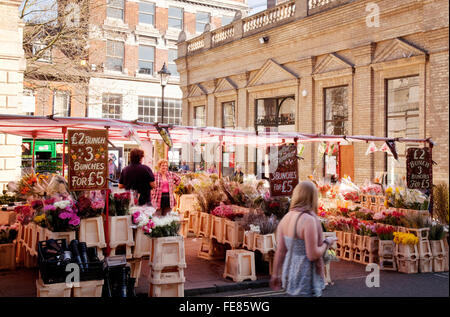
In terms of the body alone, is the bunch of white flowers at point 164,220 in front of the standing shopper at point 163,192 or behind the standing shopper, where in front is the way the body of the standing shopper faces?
in front

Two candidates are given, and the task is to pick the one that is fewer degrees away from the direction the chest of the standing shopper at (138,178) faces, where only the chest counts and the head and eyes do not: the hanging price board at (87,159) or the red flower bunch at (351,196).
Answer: the red flower bunch

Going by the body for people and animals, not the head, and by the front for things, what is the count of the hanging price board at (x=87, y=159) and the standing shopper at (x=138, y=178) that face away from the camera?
1

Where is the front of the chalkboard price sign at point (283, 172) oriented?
toward the camera

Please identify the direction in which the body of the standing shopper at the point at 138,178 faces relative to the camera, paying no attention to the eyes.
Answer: away from the camera

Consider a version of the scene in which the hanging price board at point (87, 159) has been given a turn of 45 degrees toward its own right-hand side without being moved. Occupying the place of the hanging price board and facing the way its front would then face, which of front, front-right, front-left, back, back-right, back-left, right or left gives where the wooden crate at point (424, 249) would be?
back-left

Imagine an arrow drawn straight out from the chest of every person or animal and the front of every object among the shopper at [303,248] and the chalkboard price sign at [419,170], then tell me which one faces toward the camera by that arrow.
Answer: the chalkboard price sign

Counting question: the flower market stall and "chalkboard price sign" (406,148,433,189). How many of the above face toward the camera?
2

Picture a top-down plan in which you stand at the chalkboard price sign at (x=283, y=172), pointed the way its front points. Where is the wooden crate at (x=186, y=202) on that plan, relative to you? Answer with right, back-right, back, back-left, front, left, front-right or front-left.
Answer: back-right

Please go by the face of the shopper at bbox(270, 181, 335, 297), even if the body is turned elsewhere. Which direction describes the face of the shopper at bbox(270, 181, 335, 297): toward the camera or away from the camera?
away from the camera

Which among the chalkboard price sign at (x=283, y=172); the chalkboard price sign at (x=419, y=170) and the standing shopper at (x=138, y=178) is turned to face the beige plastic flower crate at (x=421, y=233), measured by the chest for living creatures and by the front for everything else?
the chalkboard price sign at (x=419, y=170)

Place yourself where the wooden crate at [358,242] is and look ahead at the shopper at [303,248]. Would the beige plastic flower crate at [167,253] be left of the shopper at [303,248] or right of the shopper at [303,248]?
right

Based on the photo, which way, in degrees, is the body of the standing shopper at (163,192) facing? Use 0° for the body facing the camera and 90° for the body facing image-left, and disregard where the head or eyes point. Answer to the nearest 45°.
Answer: approximately 0°

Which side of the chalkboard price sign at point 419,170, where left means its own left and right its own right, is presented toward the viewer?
front

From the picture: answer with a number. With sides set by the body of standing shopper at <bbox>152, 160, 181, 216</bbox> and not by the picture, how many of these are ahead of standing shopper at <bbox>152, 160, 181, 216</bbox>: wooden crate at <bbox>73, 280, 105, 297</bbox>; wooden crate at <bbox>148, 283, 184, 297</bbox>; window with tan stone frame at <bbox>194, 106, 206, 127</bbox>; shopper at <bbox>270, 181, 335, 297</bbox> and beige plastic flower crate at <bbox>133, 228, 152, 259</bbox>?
4

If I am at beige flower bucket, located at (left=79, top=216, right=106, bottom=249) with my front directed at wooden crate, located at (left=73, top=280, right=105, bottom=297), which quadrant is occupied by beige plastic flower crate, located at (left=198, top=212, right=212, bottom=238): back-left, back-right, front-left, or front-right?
back-left

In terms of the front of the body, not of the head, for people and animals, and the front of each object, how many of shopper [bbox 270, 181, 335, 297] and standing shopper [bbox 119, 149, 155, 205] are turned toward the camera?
0

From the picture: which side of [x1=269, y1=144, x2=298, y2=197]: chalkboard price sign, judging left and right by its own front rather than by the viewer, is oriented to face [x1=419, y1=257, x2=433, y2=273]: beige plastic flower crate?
left

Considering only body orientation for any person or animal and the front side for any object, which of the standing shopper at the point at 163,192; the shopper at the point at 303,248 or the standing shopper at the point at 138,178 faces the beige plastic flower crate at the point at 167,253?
the standing shopper at the point at 163,192
